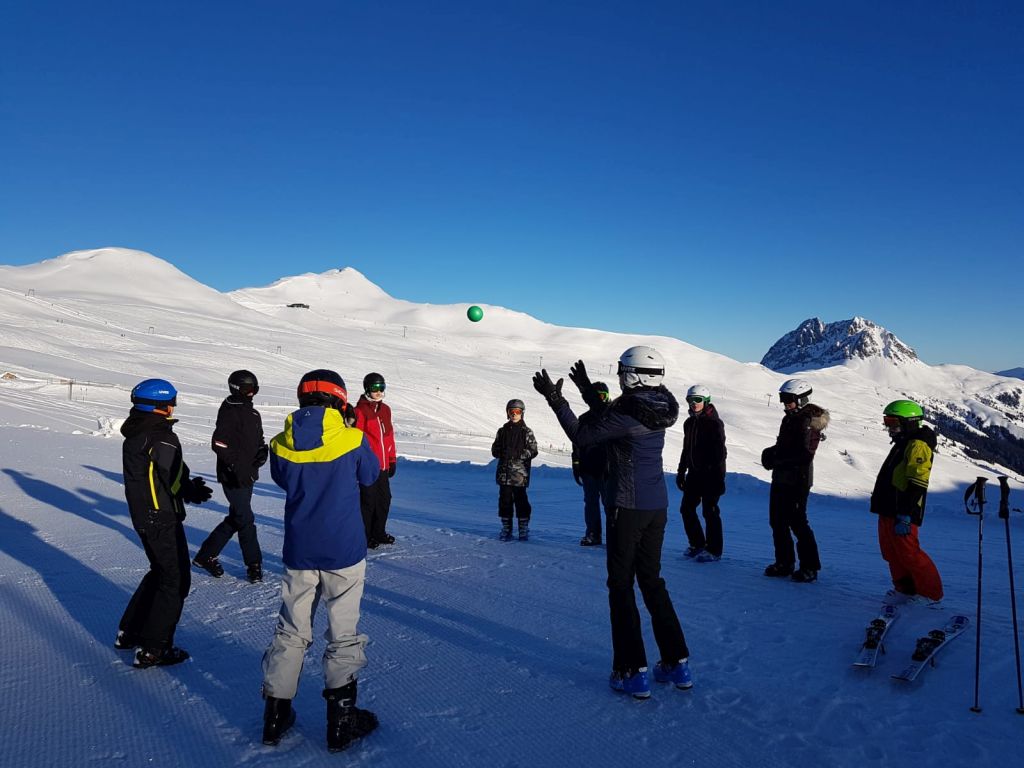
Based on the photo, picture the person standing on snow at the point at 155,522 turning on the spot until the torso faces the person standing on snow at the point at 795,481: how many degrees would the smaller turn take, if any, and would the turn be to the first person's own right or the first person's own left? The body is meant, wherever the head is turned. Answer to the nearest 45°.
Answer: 0° — they already face them

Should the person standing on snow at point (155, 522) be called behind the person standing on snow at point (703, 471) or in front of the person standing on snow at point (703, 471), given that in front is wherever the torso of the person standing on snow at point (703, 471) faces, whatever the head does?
in front

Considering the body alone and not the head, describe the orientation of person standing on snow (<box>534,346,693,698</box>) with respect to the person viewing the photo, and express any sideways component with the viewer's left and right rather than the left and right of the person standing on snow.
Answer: facing away from the viewer and to the left of the viewer

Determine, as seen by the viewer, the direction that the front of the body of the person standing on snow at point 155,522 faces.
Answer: to the viewer's right

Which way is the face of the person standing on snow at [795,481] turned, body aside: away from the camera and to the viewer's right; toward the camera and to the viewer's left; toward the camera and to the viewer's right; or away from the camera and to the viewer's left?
toward the camera and to the viewer's left

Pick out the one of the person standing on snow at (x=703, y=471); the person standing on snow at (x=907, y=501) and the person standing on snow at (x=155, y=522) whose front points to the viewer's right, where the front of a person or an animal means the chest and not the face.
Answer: the person standing on snow at (x=155, y=522)

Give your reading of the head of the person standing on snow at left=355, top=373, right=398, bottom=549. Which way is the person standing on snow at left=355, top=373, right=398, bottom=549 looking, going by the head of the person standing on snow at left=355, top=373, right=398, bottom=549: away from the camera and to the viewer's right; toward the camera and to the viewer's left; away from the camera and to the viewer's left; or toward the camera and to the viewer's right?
toward the camera and to the viewer's right

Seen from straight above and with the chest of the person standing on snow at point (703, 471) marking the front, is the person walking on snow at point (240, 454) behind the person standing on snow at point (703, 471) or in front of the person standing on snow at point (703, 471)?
in front

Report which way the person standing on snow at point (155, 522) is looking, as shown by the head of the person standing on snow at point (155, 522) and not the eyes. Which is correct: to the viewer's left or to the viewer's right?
to the viewer's right

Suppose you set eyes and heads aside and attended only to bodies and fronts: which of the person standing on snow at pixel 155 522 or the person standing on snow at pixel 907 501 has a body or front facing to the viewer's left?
the person standing on snow at pixel 907 501

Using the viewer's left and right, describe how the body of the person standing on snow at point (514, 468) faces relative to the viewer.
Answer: facing the viewer

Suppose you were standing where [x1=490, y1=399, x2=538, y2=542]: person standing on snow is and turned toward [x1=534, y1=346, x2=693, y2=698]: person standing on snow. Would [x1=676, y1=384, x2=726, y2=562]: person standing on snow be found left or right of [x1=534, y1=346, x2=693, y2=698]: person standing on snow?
left

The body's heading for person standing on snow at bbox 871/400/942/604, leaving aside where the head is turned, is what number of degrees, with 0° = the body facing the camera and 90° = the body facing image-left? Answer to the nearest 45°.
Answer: approximately 90°

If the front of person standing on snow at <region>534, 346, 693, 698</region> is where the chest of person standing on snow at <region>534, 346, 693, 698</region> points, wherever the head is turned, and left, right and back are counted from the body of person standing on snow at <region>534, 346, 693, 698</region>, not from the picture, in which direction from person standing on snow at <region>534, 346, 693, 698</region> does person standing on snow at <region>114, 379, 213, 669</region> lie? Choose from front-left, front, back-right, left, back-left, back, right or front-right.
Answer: front-left
